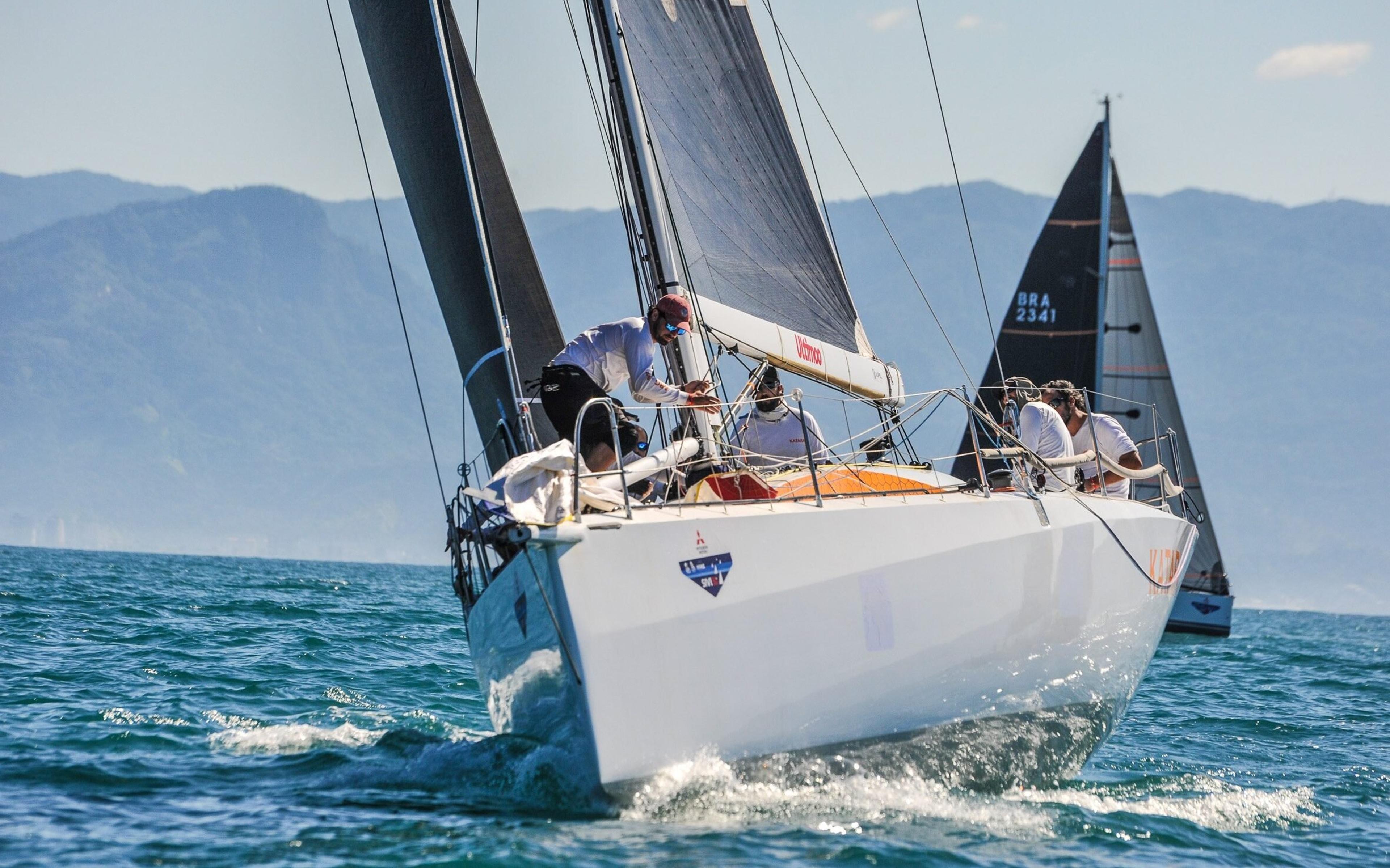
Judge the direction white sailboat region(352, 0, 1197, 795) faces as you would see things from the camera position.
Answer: facing the viewer and to the left of the viewer

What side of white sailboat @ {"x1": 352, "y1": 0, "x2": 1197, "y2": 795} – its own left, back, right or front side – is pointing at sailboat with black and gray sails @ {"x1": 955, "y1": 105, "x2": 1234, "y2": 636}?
back
